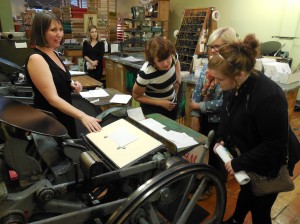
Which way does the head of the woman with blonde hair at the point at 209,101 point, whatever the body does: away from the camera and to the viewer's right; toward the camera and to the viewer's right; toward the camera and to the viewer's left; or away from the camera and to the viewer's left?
toward the camera and to the viewer's left

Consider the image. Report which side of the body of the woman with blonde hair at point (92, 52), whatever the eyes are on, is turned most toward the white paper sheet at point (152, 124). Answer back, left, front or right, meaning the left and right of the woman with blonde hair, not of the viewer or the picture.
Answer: front

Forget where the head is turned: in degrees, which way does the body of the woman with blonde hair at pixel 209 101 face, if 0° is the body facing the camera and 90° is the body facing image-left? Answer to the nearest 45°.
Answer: approximately 45°

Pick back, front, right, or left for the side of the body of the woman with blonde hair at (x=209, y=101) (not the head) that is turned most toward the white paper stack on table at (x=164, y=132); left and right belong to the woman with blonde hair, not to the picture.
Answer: front

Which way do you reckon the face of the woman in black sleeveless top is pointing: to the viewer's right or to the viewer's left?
to the viewer's right

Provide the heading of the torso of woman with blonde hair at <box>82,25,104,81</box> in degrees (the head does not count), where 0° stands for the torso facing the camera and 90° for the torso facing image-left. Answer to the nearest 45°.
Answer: approximately 0°

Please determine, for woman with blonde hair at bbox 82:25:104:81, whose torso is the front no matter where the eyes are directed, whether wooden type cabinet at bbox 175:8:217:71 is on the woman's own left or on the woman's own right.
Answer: on the woman's own left

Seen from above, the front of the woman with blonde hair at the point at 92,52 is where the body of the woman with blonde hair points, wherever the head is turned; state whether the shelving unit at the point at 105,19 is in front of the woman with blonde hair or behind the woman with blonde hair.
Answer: behind

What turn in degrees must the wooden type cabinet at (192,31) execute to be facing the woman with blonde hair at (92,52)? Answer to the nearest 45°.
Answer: approximately 45° to its right

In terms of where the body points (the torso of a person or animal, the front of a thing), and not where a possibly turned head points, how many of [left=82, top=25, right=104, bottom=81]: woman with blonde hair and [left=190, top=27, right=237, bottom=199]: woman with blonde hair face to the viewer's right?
0

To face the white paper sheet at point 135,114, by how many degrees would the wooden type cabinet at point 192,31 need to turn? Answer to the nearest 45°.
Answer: approximately 45° to its left

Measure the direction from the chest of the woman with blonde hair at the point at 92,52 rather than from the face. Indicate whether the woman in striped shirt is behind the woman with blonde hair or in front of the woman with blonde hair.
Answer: in front

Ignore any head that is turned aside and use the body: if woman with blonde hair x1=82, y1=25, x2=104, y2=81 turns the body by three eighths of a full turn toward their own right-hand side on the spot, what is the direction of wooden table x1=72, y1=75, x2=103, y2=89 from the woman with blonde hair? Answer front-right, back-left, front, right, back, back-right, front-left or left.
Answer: back-left
